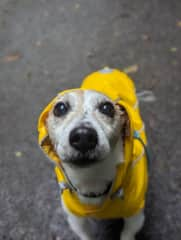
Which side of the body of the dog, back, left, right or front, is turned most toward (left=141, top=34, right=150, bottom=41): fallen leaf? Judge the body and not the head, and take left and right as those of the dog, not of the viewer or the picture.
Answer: back

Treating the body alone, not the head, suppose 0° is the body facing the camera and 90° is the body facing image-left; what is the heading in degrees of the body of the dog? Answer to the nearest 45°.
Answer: approximately 0°

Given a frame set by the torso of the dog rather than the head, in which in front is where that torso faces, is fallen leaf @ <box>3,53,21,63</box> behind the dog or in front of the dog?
behind

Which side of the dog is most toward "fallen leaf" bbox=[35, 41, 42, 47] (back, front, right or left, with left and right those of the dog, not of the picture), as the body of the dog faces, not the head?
back

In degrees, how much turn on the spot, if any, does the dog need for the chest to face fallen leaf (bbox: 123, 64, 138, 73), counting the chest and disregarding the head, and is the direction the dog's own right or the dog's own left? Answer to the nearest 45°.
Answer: approximately 180°
